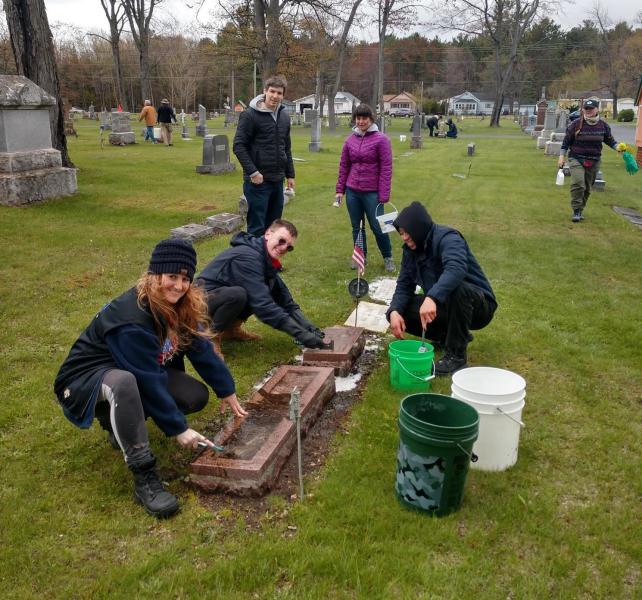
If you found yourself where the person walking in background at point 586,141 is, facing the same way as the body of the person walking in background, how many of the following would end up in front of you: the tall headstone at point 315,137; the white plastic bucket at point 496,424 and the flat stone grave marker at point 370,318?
2

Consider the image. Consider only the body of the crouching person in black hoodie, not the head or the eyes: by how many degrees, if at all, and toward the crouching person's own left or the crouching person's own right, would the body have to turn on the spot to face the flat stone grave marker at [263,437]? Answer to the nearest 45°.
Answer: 0° — they already face it

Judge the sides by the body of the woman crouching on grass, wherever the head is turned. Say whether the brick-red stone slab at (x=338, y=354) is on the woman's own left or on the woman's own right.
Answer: on the woman's own left

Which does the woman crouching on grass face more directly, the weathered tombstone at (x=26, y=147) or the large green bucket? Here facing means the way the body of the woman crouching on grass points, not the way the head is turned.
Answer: the large green bucket

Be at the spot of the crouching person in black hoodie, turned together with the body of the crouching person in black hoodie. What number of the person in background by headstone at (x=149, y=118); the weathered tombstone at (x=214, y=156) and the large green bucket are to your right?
2

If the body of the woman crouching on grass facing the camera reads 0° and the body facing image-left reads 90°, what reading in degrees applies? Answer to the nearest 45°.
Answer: approximately 315°

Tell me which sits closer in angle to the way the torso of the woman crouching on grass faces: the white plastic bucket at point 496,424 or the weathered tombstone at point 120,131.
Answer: the white plastic bucket

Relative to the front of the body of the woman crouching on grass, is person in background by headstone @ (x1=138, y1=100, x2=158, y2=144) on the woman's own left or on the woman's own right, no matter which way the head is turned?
on the woman's own left

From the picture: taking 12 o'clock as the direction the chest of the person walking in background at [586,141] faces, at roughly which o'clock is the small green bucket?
The small green bucket is roughly at 12 o'clock from the person walking in background.

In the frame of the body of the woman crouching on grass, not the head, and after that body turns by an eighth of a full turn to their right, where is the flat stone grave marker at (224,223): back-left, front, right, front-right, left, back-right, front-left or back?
back

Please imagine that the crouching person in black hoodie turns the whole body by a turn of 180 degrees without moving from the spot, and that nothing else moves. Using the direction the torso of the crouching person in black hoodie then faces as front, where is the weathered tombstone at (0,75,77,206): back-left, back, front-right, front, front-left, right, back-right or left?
left

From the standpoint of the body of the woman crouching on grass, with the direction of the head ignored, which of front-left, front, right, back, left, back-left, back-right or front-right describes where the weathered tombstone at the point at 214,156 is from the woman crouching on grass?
back-left

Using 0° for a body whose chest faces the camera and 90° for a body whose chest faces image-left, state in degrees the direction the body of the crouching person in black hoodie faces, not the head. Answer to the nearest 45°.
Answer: approximately 45°

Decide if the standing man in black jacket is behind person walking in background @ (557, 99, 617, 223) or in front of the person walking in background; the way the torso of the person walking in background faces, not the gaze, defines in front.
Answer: in front
